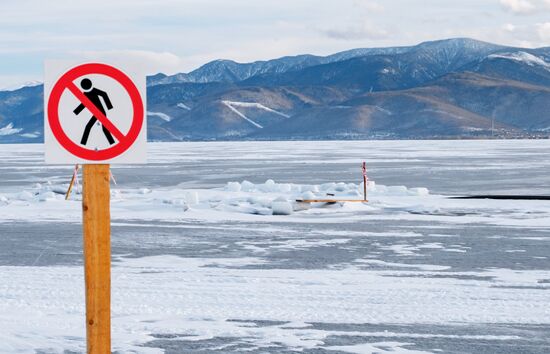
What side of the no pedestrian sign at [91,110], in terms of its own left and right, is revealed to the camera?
front
